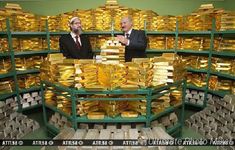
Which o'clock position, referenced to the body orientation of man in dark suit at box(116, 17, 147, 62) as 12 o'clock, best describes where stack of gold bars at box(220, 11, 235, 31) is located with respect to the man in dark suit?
The stack of gold bars is roughly at 7 o'clock from the man in dark suit.

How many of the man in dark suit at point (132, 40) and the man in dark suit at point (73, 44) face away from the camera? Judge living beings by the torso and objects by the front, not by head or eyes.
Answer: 0

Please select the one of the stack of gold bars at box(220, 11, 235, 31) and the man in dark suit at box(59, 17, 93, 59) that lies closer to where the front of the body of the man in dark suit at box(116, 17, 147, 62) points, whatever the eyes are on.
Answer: the man in dark suit

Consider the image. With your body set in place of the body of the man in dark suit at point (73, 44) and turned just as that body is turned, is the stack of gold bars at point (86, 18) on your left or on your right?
on your left

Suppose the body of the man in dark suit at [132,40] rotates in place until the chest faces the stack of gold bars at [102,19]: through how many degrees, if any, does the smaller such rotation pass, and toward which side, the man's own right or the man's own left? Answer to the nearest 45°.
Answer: approximately 90° to the man's own right

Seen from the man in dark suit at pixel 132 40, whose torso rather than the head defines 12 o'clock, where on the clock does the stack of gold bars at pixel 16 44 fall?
The stack of gold bars is roughly at 2 o'clock from the man in dark suit.

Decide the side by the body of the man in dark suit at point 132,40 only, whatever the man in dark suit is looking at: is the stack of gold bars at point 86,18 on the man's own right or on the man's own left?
on the man's own right

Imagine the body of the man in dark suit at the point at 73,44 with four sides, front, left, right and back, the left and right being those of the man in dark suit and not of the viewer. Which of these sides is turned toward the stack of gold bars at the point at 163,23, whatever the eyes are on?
left

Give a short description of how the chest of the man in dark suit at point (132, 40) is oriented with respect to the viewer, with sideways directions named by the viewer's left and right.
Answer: facing the viewer and to the left of the viewer

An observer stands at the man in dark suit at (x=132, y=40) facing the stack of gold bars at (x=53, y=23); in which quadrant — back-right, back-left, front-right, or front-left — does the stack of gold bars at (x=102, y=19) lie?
front-right

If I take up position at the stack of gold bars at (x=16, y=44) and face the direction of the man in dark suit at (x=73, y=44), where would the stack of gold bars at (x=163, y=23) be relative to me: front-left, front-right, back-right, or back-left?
front-left

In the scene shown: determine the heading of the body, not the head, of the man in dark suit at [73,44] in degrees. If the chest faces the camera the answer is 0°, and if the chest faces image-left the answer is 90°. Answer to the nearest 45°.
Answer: approximately 315°
